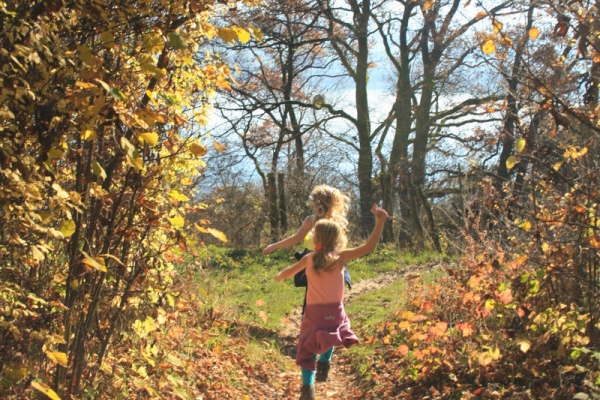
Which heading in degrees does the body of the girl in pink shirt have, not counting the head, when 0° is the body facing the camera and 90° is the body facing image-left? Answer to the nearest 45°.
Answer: approximately 180°

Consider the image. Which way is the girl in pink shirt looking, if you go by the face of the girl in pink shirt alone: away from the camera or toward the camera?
away from the camera

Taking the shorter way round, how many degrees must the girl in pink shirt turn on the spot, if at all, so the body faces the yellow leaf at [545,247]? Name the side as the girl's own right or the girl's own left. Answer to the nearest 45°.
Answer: approximately 90° to the girl's own right
